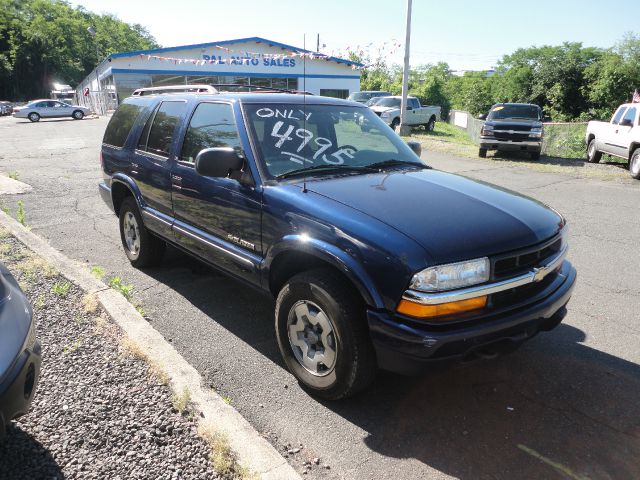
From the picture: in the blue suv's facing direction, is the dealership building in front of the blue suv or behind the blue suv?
behind

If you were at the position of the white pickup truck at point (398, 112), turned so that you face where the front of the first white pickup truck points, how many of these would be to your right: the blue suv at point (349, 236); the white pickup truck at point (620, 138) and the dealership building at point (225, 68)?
1

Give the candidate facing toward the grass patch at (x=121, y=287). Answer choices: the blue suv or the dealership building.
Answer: the dealership building

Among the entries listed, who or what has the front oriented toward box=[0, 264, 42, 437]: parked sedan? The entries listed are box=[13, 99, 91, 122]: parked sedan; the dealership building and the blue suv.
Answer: the dealership building

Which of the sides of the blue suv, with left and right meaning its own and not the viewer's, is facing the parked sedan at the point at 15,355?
right

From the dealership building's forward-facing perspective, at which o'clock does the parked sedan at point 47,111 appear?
The parked sedan is roughly at 3 o'clock from the dealership building.

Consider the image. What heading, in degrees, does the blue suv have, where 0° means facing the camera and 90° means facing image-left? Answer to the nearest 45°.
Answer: approximately 315°

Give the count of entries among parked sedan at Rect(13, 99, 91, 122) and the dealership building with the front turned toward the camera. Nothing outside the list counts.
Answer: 1

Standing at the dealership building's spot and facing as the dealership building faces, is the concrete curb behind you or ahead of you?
ahead

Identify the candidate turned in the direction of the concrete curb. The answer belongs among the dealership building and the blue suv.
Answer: the dealership building

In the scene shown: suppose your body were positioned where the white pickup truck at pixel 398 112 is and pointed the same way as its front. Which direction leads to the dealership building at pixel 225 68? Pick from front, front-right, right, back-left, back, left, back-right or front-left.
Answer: right
